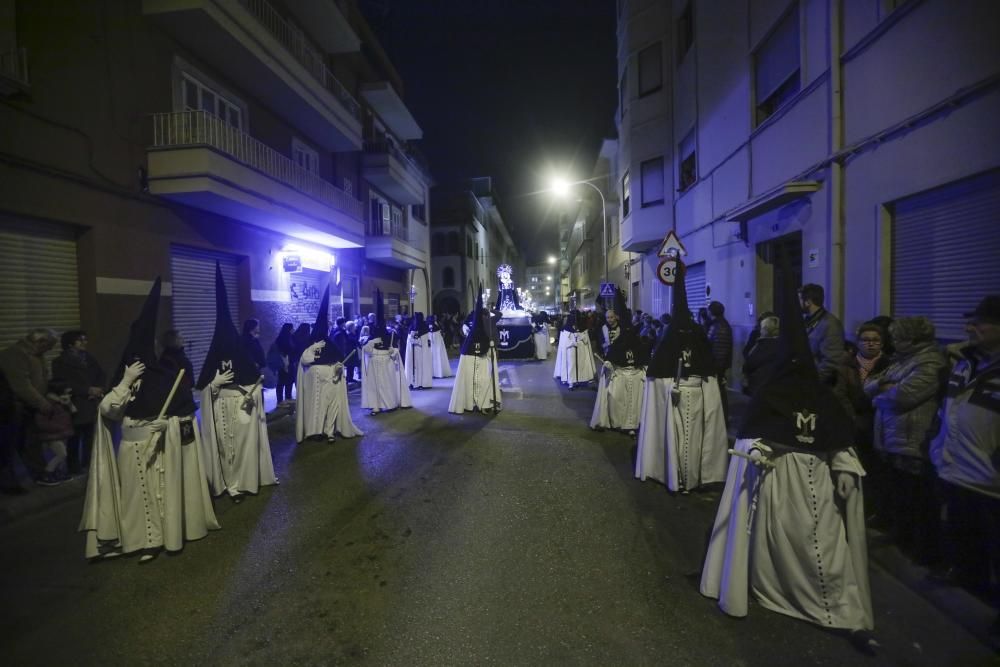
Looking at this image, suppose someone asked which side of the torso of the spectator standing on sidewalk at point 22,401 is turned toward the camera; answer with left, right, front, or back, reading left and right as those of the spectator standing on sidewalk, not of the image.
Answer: right

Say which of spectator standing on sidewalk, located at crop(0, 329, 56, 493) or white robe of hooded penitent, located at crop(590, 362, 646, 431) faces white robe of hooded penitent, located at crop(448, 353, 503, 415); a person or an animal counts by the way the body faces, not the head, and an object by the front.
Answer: the spectator standing on sidewalk

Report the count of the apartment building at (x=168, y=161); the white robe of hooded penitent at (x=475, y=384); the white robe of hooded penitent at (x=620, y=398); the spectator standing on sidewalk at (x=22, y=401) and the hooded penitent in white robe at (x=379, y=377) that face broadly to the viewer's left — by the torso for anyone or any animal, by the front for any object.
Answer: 0

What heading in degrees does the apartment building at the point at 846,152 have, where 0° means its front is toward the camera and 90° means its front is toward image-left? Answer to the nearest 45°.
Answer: approximately 45°

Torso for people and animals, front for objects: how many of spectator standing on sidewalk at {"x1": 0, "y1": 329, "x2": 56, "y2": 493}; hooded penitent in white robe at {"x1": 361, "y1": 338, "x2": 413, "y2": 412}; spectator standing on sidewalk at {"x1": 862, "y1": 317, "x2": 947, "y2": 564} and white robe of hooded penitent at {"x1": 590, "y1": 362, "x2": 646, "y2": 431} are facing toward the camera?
2

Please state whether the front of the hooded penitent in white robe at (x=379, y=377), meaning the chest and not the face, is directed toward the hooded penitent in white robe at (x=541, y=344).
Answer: no

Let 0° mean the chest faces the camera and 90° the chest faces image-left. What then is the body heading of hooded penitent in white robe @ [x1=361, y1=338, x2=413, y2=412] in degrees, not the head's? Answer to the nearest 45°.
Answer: approximately 0°

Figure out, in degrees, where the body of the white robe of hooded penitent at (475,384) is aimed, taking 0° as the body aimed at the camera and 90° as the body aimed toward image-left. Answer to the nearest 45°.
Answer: approximately 0°

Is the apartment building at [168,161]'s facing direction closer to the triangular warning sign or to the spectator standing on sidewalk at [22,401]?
the triangular warning sign

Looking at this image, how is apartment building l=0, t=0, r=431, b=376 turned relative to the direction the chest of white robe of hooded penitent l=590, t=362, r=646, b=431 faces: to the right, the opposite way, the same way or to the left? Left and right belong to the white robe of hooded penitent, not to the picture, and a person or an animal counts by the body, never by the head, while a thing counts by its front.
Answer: to the left

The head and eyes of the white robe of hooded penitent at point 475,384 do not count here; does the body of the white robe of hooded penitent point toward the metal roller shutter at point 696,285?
no

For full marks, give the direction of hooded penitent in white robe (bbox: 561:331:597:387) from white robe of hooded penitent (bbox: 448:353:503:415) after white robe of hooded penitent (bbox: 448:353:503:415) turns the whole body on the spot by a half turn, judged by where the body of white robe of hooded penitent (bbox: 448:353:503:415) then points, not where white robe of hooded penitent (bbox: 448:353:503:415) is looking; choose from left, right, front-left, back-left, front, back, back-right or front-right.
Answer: front-right

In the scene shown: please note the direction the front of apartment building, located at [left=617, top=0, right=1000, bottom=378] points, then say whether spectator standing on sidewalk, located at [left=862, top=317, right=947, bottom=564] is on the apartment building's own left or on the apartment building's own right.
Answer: on the apartment building's own left

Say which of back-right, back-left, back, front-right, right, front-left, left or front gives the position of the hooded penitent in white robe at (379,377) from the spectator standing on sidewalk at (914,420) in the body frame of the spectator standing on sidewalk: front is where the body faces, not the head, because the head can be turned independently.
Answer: front

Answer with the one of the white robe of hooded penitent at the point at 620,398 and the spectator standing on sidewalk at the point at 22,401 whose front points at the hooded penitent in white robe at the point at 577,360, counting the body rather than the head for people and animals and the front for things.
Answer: the spectator standing on sidewalk

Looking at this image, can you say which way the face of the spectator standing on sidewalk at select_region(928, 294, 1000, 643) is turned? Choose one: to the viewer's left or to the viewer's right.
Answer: to the viewer's left
